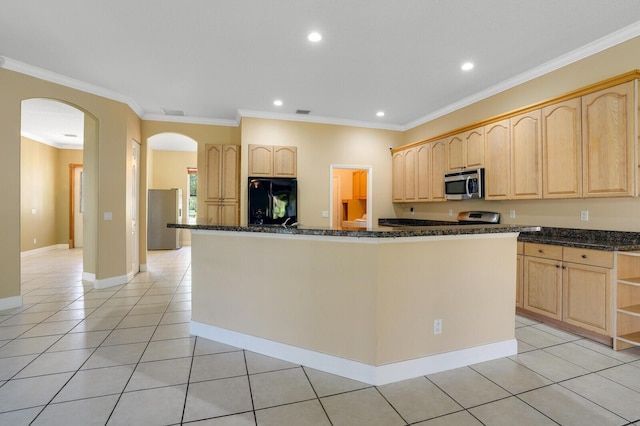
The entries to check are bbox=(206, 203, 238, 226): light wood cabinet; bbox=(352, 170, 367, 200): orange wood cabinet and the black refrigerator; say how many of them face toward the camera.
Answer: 3

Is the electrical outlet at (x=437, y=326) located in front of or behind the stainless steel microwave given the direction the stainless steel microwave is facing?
in front

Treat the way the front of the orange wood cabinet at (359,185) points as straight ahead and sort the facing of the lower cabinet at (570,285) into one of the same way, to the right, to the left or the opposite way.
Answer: to the right

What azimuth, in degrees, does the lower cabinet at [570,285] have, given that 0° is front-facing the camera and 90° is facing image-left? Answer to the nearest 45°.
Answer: approximately 45°

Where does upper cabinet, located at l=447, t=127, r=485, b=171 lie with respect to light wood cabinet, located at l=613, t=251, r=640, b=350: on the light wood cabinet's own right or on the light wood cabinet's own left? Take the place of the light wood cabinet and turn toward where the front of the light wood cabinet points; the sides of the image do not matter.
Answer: on the light wood cabinet's own right

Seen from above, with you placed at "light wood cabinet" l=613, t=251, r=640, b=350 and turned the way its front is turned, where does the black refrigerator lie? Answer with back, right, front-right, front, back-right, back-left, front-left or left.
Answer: front-right

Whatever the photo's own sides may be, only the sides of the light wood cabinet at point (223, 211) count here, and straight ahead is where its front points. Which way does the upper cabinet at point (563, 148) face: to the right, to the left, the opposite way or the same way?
to the right

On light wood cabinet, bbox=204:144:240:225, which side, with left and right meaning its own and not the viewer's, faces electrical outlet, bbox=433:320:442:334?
front

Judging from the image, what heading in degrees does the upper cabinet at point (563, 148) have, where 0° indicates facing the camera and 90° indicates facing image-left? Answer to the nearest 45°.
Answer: approximately 45°

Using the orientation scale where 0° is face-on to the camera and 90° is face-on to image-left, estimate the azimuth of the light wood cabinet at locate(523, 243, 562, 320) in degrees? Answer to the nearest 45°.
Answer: approximately 45°

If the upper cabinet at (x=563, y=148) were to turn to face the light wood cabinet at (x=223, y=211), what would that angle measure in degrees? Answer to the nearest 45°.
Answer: approximately 45° to its right

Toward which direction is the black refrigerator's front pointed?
toward the camera

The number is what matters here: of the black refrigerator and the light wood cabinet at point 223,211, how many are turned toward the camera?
2

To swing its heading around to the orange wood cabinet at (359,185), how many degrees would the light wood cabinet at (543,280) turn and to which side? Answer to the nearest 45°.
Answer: approximately 90° to its right

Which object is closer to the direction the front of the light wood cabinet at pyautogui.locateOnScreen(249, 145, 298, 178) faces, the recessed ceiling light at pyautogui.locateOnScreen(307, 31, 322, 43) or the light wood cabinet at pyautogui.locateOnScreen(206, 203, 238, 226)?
the recessed ceiling light

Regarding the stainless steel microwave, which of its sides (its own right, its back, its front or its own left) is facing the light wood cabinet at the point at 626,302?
left

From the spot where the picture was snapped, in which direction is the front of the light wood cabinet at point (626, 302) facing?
facing the viewer and to the left of the viewer
